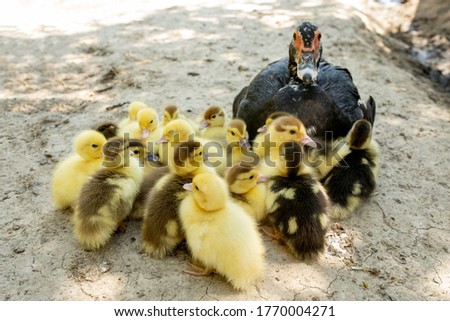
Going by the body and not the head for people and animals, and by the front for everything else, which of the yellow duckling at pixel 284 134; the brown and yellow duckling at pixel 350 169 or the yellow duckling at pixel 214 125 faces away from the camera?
the brown and yellow duckling

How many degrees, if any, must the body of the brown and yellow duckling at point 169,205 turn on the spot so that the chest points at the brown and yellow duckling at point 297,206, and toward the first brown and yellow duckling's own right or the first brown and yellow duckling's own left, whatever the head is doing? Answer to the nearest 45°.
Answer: approximately 45° to the first brown and yellow duckling's own right

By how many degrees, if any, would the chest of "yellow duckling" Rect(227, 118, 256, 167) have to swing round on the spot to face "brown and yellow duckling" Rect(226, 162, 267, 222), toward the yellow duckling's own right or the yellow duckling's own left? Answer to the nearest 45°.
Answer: approximately 45° to the yellow duckling's own right

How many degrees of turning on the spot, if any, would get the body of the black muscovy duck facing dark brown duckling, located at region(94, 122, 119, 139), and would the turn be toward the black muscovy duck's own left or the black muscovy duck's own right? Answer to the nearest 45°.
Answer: approximately 90° to the black muscovy duck's own right

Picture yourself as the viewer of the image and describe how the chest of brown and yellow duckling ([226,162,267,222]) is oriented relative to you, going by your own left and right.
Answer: facing to the right of the viewer

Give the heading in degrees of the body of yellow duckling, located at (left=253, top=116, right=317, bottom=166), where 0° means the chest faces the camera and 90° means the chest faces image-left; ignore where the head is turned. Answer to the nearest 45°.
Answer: approximately 270°

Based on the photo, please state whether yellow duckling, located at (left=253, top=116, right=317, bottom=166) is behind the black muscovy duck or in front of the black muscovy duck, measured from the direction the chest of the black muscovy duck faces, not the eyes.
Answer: in front

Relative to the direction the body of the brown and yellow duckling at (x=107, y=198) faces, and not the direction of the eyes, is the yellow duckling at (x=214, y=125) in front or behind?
in front

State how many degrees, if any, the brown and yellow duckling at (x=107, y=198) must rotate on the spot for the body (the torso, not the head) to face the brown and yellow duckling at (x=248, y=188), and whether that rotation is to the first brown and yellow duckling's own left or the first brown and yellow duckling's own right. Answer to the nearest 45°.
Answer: approximately 45° to the first brown and yellow duckling's own right

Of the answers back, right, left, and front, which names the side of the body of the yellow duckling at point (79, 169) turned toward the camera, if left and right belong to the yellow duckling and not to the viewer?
right
